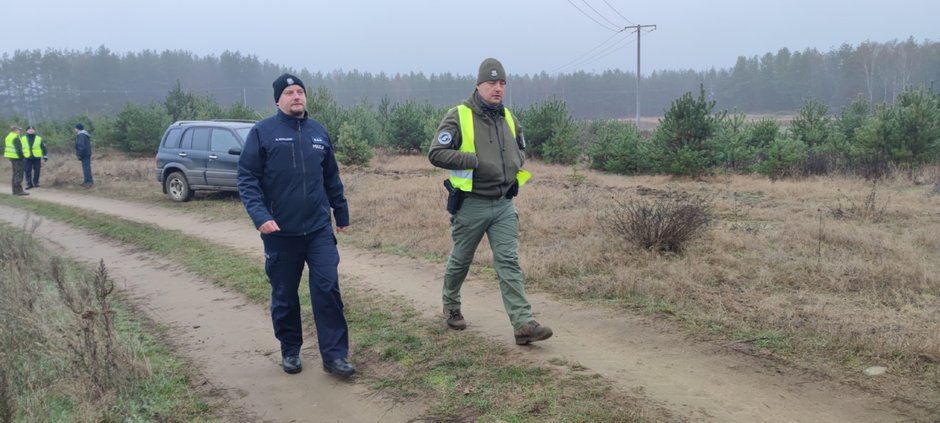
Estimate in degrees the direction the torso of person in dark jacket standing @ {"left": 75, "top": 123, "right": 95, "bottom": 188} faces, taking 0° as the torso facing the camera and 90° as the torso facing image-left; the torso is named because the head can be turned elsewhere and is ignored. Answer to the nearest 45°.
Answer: approximately 90°

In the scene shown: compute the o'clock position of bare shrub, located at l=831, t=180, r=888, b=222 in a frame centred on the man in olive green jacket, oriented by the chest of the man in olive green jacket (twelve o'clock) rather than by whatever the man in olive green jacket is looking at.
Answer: The bare shrub is roughly at 9 o'clock from the man in olive green jacket.

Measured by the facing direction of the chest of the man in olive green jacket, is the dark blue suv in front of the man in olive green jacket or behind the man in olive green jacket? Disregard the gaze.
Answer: behind

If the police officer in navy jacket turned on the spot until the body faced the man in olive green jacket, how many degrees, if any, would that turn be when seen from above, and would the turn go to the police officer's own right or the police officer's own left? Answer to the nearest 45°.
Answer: approximately 45° to the police officer's own left

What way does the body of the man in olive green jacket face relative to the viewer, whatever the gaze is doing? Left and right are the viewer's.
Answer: facing the viewer and to the right of the viewer

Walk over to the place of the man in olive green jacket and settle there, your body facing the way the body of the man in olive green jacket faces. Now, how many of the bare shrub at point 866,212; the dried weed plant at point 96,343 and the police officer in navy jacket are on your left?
1

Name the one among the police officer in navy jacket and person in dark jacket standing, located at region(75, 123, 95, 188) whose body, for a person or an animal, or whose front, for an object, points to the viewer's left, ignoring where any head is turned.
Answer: the person in dark jacket standing

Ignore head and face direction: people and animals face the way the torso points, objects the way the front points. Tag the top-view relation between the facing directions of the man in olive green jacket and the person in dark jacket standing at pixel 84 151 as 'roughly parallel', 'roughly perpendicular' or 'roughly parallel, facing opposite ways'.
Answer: roughly perpendicular

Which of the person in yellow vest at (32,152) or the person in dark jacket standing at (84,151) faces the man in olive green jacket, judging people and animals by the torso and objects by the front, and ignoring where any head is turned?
the person in yellow vest

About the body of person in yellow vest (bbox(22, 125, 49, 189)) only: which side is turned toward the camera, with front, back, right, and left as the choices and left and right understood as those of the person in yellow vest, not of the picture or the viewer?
front
